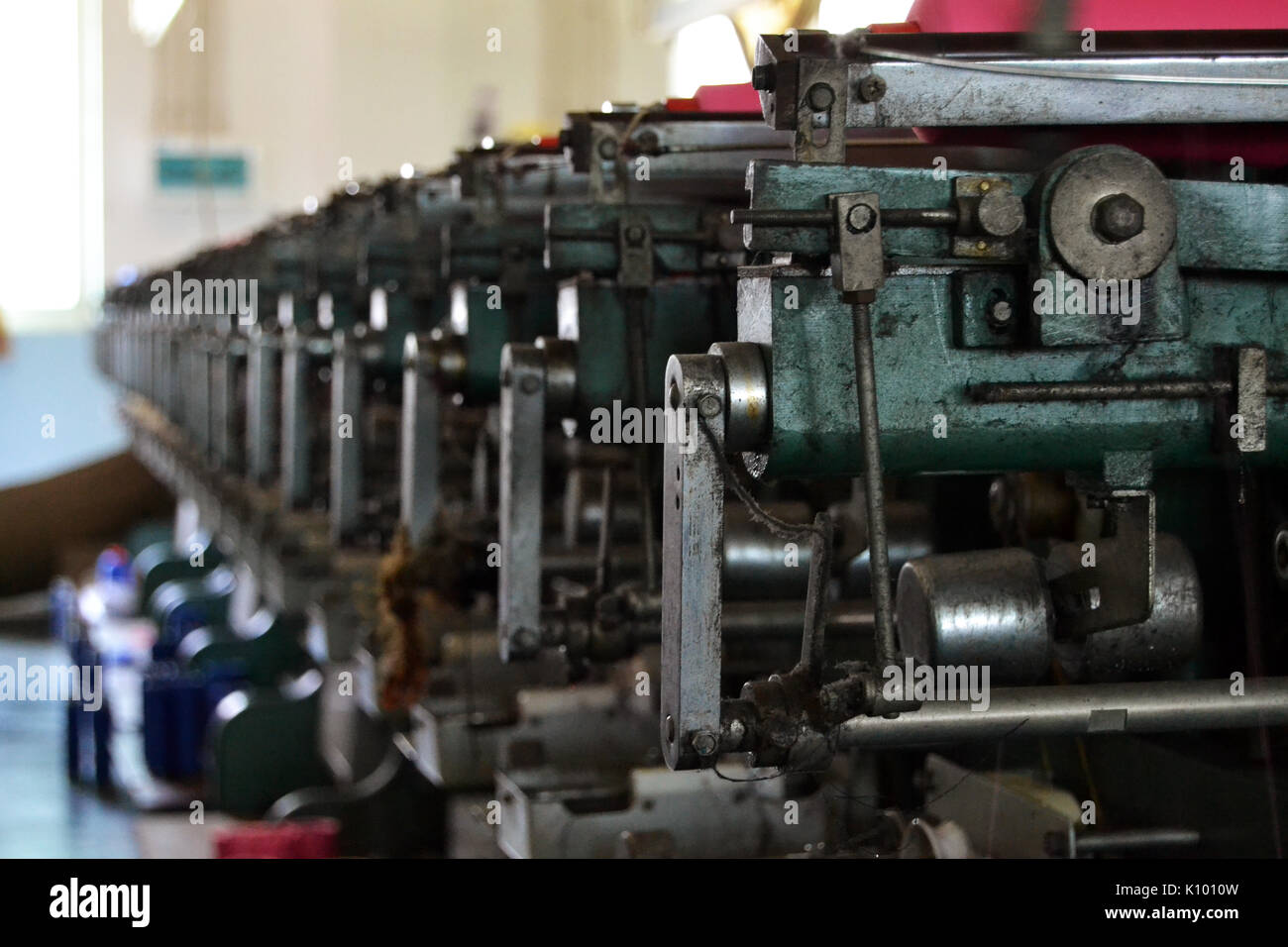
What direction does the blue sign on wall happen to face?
toward the camera

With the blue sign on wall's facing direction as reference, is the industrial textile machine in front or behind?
in front
